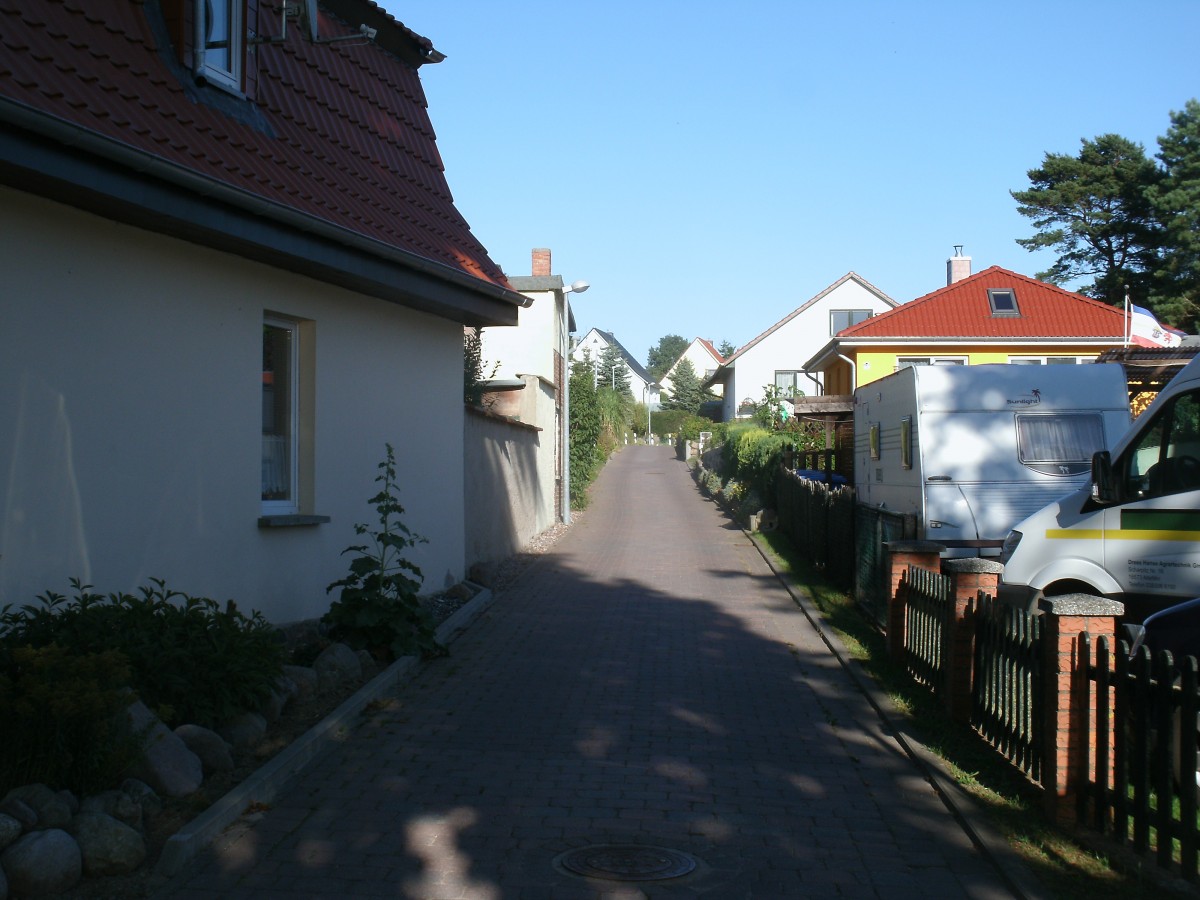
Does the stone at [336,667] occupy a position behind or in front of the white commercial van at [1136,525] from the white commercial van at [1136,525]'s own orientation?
in front

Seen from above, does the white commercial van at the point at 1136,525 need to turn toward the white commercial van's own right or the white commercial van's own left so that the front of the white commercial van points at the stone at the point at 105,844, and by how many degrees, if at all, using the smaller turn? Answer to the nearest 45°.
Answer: approximately 45° to the white commercial van's own left

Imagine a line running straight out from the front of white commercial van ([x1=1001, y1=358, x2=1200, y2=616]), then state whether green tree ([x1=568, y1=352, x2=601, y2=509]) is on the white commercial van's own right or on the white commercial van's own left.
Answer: on the white commercial van's own right

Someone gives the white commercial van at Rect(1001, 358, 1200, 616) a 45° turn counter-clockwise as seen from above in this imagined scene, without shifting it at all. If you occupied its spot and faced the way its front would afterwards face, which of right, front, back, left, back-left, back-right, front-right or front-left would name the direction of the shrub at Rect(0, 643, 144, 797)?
front

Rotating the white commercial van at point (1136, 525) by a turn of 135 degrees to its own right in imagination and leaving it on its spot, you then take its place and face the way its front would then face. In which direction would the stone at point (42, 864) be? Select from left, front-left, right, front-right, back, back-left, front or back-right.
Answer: back

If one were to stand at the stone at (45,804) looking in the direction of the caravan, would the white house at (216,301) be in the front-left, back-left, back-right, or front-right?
front-left

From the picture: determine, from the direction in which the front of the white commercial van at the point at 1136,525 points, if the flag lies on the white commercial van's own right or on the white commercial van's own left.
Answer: on the white commercial van's own right

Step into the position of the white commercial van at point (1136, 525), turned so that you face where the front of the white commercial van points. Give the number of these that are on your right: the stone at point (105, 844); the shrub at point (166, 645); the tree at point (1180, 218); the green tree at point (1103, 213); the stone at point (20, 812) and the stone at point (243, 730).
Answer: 2

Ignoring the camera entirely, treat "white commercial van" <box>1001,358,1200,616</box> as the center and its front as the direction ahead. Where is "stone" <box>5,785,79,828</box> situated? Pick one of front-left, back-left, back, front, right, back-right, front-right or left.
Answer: front-left

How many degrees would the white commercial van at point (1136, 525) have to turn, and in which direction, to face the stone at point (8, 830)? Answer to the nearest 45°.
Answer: approximately 45° to its left

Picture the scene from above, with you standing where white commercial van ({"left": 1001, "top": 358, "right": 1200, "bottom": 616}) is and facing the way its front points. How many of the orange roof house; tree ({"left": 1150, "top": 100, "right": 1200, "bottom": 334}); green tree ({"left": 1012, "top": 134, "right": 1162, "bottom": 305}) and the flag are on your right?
4

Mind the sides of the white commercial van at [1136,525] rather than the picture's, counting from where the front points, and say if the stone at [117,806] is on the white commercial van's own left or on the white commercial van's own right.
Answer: on the white commercial van's own left

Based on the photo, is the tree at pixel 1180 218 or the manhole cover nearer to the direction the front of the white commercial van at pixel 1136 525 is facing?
the manhole cover

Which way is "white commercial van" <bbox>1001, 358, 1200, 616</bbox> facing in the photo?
to the viewer's left

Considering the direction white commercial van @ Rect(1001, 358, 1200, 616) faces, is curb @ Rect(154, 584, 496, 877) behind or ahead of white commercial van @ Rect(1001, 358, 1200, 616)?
ahead

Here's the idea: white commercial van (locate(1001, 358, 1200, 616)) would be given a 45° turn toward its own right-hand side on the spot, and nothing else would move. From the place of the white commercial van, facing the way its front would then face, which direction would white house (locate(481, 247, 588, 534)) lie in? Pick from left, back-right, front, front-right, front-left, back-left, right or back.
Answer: front

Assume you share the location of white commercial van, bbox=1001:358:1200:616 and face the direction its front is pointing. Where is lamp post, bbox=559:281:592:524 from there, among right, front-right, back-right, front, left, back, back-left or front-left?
front-right

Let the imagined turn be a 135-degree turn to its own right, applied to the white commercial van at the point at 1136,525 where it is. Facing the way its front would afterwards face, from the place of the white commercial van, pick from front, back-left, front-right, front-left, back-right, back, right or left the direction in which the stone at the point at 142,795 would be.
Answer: back

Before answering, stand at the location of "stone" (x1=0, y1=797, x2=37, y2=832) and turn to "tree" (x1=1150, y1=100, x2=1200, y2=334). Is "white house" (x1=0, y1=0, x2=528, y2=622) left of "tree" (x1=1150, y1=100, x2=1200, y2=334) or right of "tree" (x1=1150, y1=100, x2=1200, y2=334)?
left

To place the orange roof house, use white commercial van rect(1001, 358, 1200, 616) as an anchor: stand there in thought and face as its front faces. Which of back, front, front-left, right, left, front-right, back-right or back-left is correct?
right

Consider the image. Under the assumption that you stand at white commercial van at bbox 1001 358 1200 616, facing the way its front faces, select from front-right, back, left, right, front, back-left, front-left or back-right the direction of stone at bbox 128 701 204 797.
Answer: front-left

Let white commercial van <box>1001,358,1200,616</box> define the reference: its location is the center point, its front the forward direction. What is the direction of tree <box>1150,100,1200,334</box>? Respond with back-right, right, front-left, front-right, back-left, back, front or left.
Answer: right

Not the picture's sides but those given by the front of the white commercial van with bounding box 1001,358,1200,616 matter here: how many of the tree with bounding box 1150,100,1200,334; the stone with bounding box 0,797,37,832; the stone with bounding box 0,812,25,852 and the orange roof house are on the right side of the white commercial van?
2

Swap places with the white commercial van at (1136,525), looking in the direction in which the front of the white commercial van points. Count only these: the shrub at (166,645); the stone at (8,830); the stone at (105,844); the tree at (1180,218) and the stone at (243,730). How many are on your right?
1
